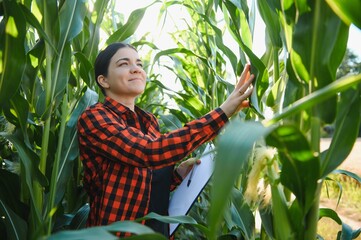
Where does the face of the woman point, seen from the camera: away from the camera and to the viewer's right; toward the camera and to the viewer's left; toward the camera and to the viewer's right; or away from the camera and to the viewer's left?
toward the camera and to the viewer's right
